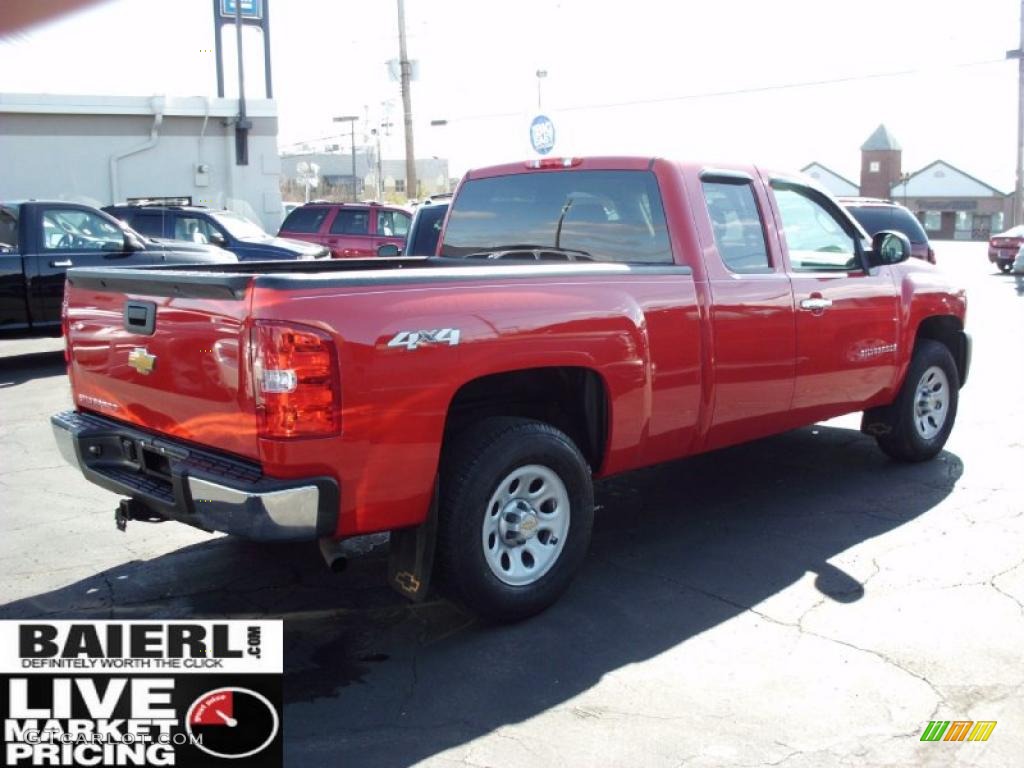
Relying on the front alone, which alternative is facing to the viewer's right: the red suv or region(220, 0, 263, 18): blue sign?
the red suv

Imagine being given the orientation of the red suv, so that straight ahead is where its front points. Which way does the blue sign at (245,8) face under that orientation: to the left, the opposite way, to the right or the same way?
to the right

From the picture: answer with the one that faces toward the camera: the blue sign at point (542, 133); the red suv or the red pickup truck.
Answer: the blue sign

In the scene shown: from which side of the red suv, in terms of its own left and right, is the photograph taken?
right

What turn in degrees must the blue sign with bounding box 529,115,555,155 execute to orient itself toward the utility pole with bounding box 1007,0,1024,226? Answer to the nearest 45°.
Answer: approximately 135° to its left

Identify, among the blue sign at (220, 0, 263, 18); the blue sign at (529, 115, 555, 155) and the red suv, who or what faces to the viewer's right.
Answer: the red suv

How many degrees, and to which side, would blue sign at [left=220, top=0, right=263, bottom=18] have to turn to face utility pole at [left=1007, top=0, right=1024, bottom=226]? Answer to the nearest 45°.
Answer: approximately 90° to its left

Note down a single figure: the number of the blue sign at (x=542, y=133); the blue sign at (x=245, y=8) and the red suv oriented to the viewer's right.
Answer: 1

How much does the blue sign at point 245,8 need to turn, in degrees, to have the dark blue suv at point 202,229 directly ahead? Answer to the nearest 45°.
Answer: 0° — it already faces it
